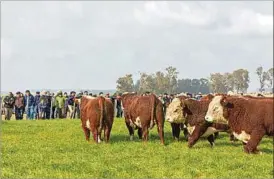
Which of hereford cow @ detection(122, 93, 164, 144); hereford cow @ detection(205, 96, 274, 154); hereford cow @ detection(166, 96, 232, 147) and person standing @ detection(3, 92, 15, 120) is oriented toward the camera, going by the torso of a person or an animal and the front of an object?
the person standing

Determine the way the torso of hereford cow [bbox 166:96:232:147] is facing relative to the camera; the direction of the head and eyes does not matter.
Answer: to the viewer's left

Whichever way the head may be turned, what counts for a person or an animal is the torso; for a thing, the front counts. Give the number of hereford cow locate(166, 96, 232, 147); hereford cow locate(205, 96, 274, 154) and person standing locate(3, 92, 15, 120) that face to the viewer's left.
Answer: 2

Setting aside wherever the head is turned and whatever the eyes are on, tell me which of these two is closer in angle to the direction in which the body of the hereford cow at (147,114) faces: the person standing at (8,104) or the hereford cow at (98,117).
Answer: the person standing

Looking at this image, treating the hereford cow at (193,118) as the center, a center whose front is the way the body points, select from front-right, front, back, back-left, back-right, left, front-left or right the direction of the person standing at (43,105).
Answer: front-right

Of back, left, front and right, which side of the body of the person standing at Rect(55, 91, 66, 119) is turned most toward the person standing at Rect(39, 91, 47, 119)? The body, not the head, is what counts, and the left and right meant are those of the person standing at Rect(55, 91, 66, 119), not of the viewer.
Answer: right

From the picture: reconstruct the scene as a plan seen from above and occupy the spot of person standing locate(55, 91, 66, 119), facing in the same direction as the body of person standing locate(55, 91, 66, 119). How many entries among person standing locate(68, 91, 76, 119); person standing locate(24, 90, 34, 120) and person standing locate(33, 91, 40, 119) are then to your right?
2

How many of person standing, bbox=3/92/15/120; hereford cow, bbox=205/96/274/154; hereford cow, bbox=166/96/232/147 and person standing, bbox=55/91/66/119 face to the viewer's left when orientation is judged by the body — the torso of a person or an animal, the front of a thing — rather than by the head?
2

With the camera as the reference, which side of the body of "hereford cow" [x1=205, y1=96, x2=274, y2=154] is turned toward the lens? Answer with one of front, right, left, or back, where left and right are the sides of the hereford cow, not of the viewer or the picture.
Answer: left

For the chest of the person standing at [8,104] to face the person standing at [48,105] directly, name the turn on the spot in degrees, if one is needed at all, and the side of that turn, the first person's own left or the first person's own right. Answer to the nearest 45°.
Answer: approximately 90° to the first person's own left
